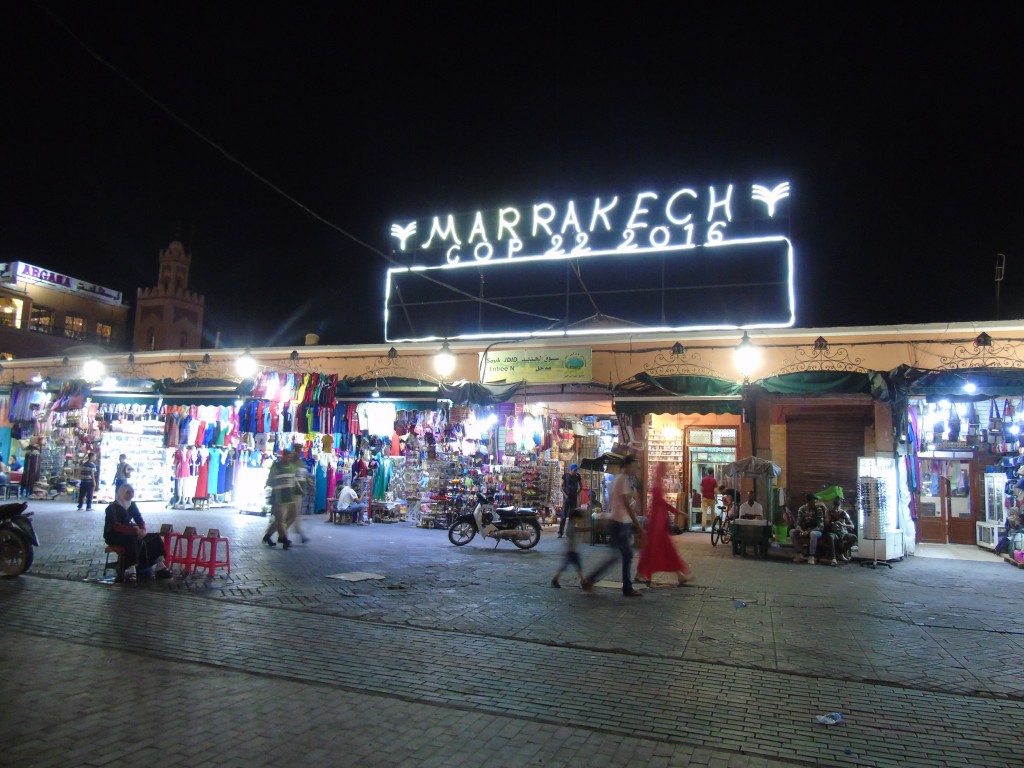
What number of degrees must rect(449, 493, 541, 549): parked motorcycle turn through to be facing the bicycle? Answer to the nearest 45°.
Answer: approximately 180°

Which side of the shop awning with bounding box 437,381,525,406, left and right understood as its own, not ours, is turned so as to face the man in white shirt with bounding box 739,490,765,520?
left

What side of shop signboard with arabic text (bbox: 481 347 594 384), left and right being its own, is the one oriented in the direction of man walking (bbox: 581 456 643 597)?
front

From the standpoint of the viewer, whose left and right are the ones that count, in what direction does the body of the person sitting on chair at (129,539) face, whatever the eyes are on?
facing the viewer and to the right of the viewer

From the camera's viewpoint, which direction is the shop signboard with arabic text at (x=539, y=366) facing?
toward the camera

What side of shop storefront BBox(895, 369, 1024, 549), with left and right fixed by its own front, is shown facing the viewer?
front

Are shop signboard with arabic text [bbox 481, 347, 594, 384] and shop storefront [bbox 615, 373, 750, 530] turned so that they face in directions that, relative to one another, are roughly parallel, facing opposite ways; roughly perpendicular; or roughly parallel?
roughly parallel

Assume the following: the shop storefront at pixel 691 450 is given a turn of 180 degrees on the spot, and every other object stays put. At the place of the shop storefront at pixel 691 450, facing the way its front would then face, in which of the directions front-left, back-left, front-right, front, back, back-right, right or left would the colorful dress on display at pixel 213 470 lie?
left

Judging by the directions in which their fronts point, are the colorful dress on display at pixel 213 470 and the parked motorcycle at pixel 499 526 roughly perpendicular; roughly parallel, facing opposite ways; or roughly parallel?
roughly perpendicular

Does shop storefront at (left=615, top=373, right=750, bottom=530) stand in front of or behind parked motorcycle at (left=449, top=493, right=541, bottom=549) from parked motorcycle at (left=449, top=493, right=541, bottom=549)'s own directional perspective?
behind

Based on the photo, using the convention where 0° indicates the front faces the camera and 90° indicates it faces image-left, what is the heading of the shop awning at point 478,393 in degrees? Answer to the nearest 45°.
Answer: approximately 0°

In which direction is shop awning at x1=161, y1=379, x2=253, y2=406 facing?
toward the camera

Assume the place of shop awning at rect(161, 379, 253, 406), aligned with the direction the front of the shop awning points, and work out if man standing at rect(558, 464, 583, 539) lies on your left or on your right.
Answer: on your left

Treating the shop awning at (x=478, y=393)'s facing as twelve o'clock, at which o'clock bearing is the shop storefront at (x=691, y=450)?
The shop storefront is roughly at 8 o'clock from the shop awning.
